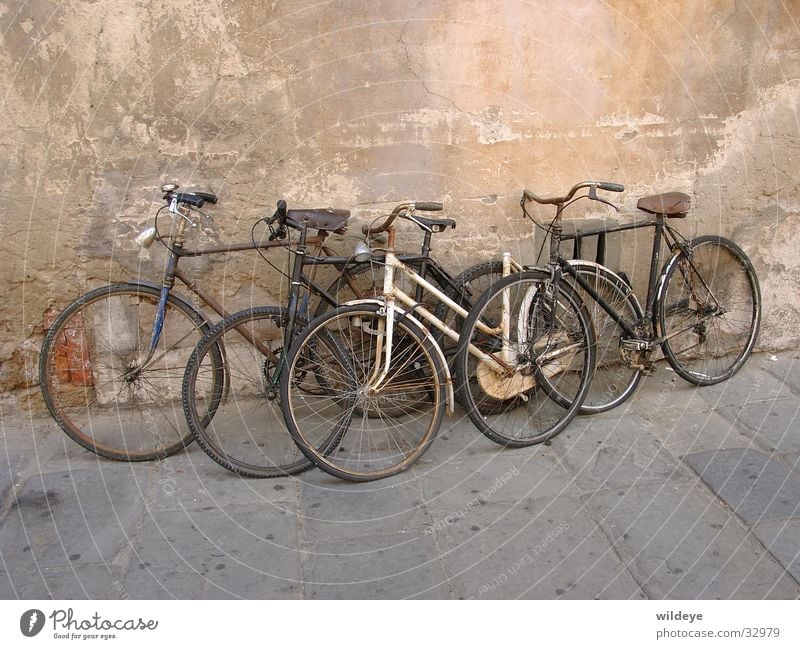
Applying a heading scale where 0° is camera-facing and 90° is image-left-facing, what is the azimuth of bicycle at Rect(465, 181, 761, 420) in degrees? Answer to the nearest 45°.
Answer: approximately 45°

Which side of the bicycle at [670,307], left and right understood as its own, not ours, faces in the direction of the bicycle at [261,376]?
front

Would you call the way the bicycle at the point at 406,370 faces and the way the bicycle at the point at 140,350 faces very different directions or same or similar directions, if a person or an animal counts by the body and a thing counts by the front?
same or similar directions

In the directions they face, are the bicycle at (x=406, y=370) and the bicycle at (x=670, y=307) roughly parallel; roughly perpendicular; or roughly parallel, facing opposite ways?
roughly parallel

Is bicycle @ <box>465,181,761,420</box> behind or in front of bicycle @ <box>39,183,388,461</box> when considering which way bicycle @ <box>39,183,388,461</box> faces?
behind

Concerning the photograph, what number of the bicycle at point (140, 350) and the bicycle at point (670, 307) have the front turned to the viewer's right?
0

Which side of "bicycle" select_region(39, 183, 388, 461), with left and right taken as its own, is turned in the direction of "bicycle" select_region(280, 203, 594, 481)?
back

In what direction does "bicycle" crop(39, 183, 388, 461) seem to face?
to the viewer's left

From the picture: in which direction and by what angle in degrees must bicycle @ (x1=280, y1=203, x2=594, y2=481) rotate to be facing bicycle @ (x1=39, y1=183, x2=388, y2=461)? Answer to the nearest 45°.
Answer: approximately 45° to its right

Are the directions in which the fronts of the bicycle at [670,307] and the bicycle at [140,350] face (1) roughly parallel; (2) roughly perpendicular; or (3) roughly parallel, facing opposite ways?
roughly parallel

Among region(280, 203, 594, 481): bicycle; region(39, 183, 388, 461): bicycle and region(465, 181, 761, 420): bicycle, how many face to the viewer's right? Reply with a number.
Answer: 0
